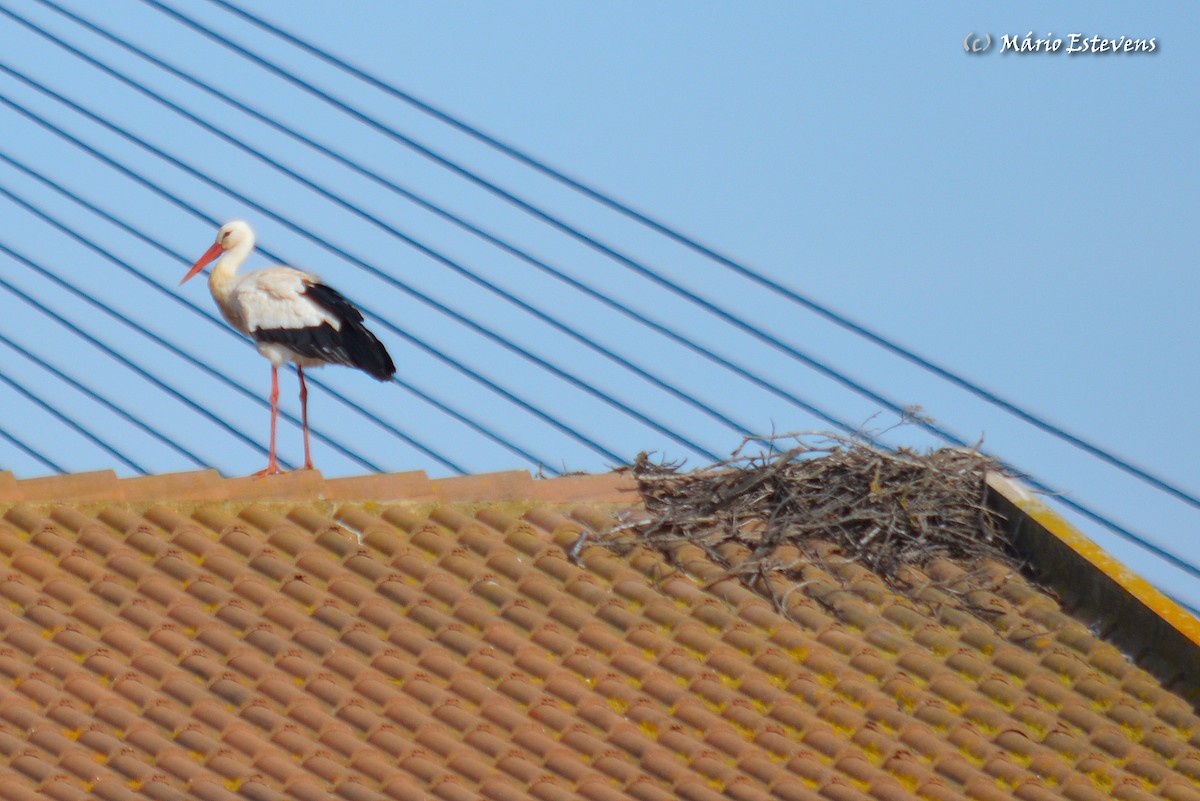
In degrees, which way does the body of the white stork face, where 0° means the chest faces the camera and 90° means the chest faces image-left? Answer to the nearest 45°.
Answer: approximately 90°

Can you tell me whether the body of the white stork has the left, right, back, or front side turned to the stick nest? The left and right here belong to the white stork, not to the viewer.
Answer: back
